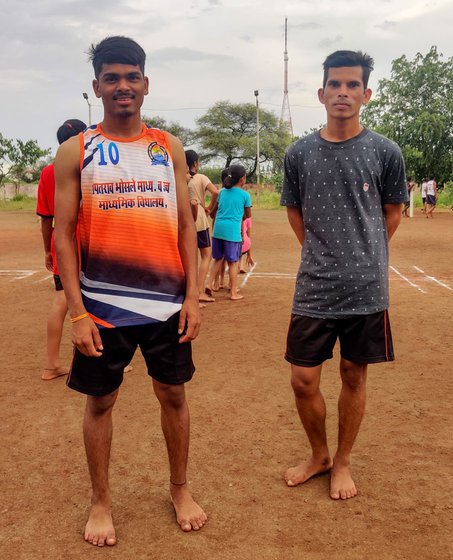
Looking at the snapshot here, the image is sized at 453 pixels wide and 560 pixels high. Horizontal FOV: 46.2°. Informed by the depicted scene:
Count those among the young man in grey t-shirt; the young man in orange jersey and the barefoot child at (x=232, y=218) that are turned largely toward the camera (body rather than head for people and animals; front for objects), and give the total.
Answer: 2

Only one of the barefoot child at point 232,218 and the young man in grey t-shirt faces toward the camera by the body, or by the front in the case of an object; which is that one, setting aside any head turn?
the young man in grey t-shirt

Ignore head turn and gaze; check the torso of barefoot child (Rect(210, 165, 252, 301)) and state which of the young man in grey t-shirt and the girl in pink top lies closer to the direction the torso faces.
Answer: the girl in pink top

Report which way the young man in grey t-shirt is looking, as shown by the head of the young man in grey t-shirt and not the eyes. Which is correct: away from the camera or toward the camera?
toward the camera

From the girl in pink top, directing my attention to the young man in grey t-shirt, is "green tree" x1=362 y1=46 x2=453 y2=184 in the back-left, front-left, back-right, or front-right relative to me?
back-left

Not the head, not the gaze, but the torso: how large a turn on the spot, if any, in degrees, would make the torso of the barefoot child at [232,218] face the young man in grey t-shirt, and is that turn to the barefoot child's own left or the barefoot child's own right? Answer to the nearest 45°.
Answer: approximately 135° to the barefoot child's own right

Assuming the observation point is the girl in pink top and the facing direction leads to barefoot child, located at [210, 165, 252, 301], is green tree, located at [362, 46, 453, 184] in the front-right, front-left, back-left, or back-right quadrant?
back-left

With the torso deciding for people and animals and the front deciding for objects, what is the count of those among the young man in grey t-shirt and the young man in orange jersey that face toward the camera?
2

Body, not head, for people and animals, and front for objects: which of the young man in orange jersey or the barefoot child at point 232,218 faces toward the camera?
the young man in orange jersey

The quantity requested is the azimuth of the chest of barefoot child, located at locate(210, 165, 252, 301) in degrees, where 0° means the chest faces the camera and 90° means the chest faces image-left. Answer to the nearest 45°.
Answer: approximately 225°

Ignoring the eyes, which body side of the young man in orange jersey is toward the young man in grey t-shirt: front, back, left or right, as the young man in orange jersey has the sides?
left

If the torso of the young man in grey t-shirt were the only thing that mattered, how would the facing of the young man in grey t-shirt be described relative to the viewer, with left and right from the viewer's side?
facing the viewer

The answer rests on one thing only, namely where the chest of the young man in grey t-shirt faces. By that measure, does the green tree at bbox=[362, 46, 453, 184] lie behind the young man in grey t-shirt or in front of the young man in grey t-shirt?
behind

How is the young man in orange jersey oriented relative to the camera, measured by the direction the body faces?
toward the camera

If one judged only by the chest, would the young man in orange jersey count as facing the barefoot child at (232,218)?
no

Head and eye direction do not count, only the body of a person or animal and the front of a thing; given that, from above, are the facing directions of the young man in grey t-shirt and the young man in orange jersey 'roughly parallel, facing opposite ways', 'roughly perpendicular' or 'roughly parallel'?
roughly parallel

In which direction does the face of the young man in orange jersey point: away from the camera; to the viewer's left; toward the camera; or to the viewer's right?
toward the camera

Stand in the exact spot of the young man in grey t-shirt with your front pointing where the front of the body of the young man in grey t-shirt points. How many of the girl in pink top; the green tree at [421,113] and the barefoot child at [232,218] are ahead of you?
0
